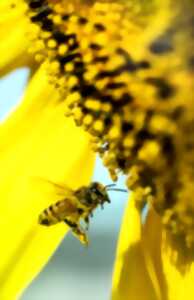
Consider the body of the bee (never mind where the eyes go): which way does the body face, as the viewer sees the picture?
to the viewer's right
